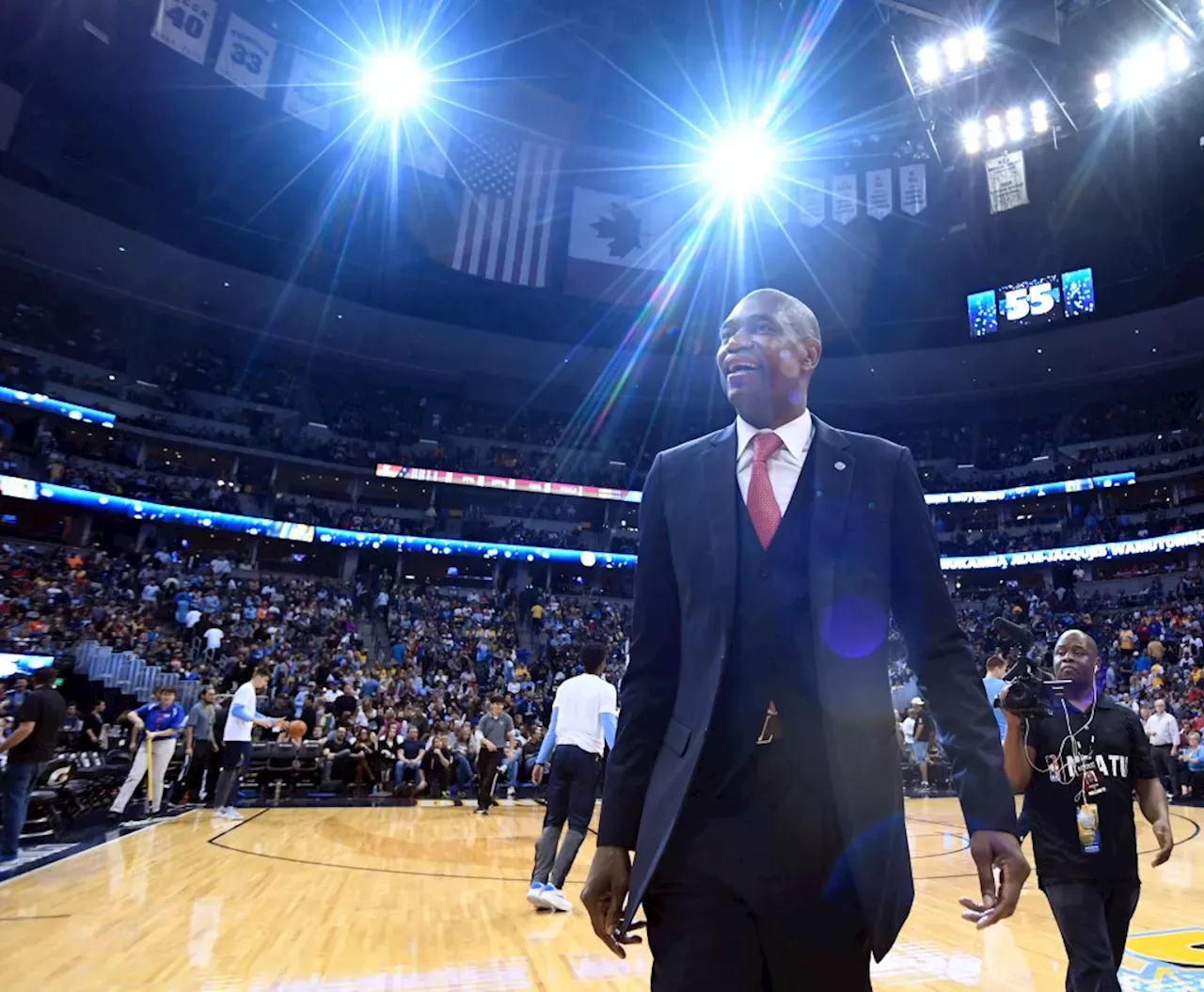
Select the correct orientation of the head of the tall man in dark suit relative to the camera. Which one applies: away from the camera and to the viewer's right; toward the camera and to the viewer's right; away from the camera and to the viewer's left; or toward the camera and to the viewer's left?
toward the camera and to the viewer's left

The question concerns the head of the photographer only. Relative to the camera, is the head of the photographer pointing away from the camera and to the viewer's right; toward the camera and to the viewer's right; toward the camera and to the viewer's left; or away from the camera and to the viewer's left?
toward the camera and to the viewer's left

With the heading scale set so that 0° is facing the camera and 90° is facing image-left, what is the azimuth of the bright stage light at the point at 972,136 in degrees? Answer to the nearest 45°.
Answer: approximately 0°

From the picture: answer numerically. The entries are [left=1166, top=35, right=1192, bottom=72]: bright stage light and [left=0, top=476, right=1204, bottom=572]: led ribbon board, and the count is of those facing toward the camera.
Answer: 2

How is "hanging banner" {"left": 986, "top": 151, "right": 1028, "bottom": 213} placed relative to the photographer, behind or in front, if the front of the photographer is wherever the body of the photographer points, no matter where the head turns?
behind

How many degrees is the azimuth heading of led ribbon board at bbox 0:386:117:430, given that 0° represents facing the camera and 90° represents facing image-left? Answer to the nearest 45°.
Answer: approximately 315°

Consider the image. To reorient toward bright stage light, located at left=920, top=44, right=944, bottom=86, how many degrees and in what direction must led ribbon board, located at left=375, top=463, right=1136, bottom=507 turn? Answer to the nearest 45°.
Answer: approximately 45° to its left
